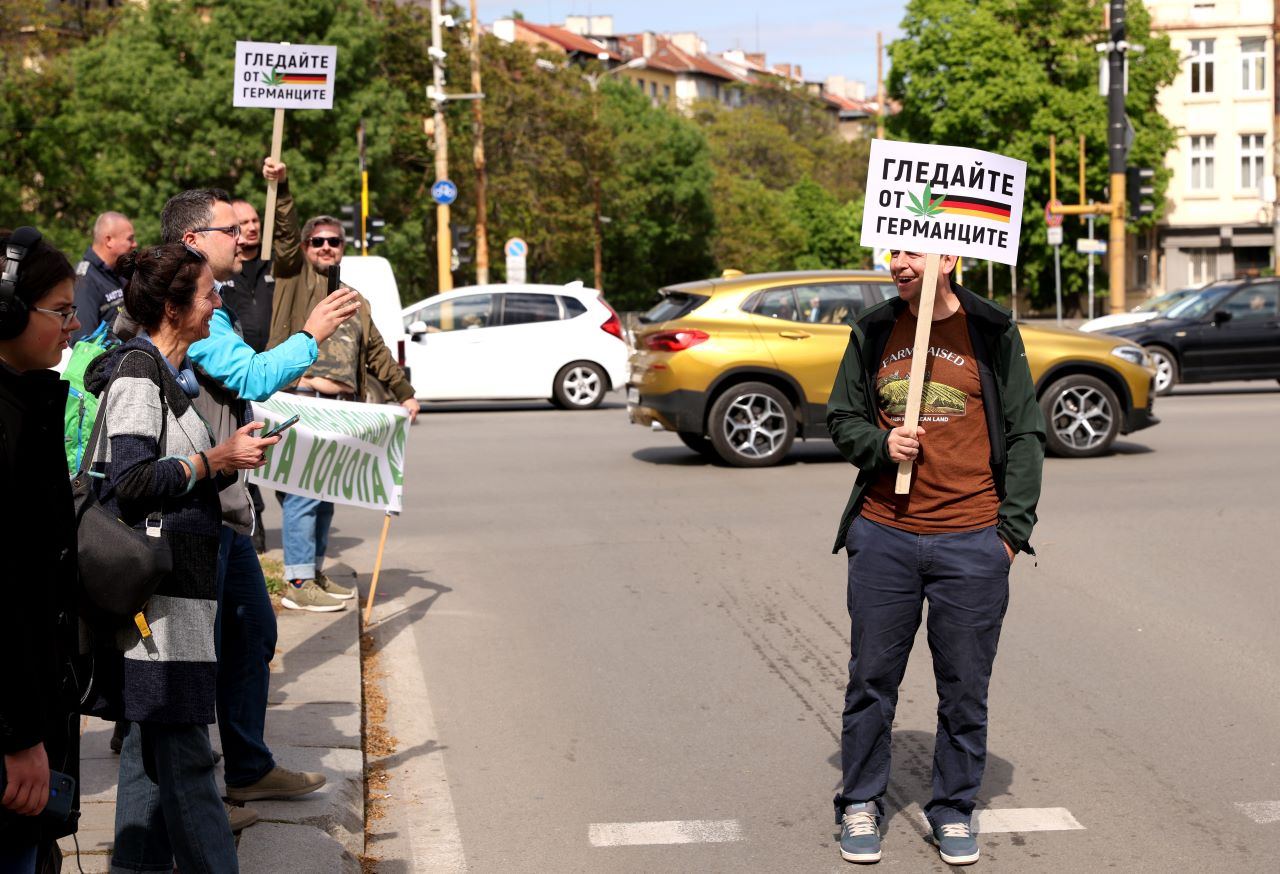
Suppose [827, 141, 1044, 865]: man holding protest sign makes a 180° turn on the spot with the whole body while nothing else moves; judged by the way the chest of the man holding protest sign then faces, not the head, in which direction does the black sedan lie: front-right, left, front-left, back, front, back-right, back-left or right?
front

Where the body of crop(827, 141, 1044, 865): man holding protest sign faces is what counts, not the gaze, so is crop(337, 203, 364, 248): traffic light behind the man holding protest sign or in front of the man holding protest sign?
behind

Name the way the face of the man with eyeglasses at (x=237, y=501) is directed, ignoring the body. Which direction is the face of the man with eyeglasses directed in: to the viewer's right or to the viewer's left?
to the viewer's right

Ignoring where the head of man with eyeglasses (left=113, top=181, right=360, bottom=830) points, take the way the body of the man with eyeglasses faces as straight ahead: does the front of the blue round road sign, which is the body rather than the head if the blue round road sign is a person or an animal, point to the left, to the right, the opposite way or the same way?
to the right

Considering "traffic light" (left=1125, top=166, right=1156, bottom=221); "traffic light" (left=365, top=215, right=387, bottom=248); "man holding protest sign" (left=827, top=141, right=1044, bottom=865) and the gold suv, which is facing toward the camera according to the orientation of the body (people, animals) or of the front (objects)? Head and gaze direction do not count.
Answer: the man holding protest sign

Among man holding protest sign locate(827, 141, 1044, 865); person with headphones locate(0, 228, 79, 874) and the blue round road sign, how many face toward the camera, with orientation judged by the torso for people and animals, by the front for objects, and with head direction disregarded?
2

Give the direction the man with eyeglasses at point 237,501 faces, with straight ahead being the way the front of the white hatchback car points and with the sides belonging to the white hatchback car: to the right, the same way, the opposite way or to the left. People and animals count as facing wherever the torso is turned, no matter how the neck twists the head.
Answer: the opposite way

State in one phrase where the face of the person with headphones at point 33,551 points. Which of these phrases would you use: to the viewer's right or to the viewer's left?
to the viewer's right

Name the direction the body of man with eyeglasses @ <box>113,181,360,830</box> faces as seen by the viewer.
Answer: to the viewer's right

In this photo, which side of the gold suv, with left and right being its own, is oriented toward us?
right

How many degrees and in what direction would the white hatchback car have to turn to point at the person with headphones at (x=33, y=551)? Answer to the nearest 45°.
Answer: approximately 90° to its left

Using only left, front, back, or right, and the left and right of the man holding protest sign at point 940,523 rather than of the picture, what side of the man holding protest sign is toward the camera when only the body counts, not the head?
front

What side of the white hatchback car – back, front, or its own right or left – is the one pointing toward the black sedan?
back
